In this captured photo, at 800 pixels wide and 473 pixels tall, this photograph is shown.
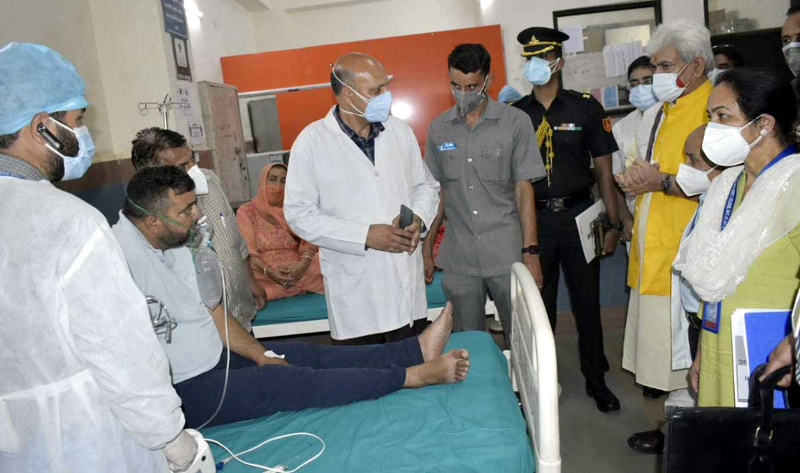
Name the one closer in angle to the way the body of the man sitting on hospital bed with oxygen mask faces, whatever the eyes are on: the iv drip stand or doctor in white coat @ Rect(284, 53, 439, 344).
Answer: the doctor in white coat

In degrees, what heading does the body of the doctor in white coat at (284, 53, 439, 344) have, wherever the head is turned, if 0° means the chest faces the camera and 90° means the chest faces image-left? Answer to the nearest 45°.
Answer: approximately 315°

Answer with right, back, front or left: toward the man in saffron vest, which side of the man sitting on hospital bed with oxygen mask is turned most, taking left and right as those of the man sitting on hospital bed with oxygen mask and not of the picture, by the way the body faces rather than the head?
front

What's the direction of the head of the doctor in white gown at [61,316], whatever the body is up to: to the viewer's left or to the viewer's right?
to the viewer's right

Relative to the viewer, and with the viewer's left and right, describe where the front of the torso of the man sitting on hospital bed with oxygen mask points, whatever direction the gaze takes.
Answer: facing to the right of the viewer

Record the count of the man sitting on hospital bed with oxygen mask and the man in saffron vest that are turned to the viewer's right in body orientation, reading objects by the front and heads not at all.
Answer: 1

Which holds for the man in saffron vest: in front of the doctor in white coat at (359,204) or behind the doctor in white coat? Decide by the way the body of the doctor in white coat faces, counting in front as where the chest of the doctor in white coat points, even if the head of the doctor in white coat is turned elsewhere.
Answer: in front

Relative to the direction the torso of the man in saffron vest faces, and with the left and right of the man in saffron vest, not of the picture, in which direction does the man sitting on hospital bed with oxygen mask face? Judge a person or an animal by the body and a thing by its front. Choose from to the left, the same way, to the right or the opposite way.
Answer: the opposite way

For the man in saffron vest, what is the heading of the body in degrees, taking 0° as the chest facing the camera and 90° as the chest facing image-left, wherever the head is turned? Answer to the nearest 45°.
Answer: approximately 45°

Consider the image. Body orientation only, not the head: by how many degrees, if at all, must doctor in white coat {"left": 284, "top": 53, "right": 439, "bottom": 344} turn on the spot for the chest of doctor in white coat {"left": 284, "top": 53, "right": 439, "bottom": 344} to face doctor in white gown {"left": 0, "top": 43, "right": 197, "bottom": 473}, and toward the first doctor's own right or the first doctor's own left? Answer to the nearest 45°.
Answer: approximately 90° to the first doctor's own right
